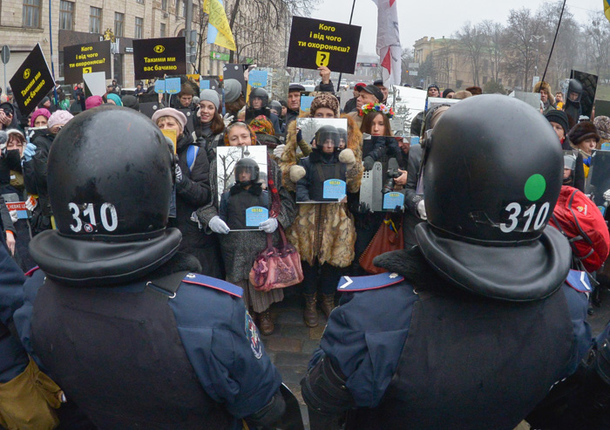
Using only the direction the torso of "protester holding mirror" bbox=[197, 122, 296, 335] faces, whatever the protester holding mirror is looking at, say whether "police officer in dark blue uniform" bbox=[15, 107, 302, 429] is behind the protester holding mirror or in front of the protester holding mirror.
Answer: in front

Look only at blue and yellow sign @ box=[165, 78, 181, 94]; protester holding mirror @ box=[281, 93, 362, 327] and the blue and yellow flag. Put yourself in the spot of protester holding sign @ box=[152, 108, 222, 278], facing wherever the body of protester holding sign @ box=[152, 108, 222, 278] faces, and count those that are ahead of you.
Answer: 0

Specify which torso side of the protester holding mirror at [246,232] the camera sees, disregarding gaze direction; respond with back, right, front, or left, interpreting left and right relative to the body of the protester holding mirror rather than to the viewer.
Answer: front

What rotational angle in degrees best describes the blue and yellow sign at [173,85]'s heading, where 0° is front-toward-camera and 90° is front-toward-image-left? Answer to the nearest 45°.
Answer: approximately 0°

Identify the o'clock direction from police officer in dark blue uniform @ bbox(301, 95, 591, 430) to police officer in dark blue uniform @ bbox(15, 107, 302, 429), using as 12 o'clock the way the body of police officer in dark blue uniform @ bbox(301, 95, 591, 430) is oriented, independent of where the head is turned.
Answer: police officer in dark blue uniform @ bbox(15, 107, 302, 429) is roughly at 10 o'clock from police officer in dark blue uniform @ bbox(301, 95, 591, 430).

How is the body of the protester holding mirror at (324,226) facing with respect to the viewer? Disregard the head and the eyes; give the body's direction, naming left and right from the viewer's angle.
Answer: facing the viewer

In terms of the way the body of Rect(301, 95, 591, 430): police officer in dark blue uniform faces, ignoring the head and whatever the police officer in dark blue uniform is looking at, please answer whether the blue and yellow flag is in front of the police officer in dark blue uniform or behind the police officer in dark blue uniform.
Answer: in front

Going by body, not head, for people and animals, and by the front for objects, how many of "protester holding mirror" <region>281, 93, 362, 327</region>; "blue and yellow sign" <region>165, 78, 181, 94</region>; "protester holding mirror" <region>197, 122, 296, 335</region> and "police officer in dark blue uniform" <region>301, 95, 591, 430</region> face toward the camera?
3

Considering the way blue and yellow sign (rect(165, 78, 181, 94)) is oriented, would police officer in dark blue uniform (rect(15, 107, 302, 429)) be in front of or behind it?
in front

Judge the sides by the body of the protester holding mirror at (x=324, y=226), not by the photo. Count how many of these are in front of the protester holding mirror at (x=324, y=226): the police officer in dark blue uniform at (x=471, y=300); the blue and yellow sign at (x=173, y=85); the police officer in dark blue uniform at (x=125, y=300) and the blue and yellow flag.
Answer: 2

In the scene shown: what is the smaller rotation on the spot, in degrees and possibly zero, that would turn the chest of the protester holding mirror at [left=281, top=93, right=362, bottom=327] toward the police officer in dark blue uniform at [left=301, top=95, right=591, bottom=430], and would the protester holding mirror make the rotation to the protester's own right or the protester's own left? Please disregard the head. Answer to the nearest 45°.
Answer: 0° — they already face them

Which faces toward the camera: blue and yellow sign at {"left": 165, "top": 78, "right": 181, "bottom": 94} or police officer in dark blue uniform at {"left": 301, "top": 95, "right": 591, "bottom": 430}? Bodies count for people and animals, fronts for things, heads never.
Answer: the blue and yellow sign
